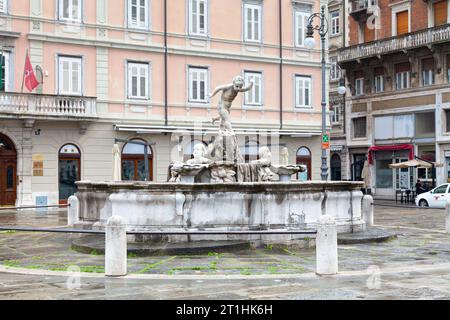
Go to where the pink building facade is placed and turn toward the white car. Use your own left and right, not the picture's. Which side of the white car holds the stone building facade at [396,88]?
left

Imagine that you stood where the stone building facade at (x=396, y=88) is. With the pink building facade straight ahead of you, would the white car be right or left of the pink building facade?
left

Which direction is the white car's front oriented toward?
to the viewer's left

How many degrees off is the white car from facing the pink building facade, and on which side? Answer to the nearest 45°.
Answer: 0° — it already faces it

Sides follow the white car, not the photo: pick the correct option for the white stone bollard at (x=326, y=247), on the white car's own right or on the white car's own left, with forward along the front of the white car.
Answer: on the white car's own left
